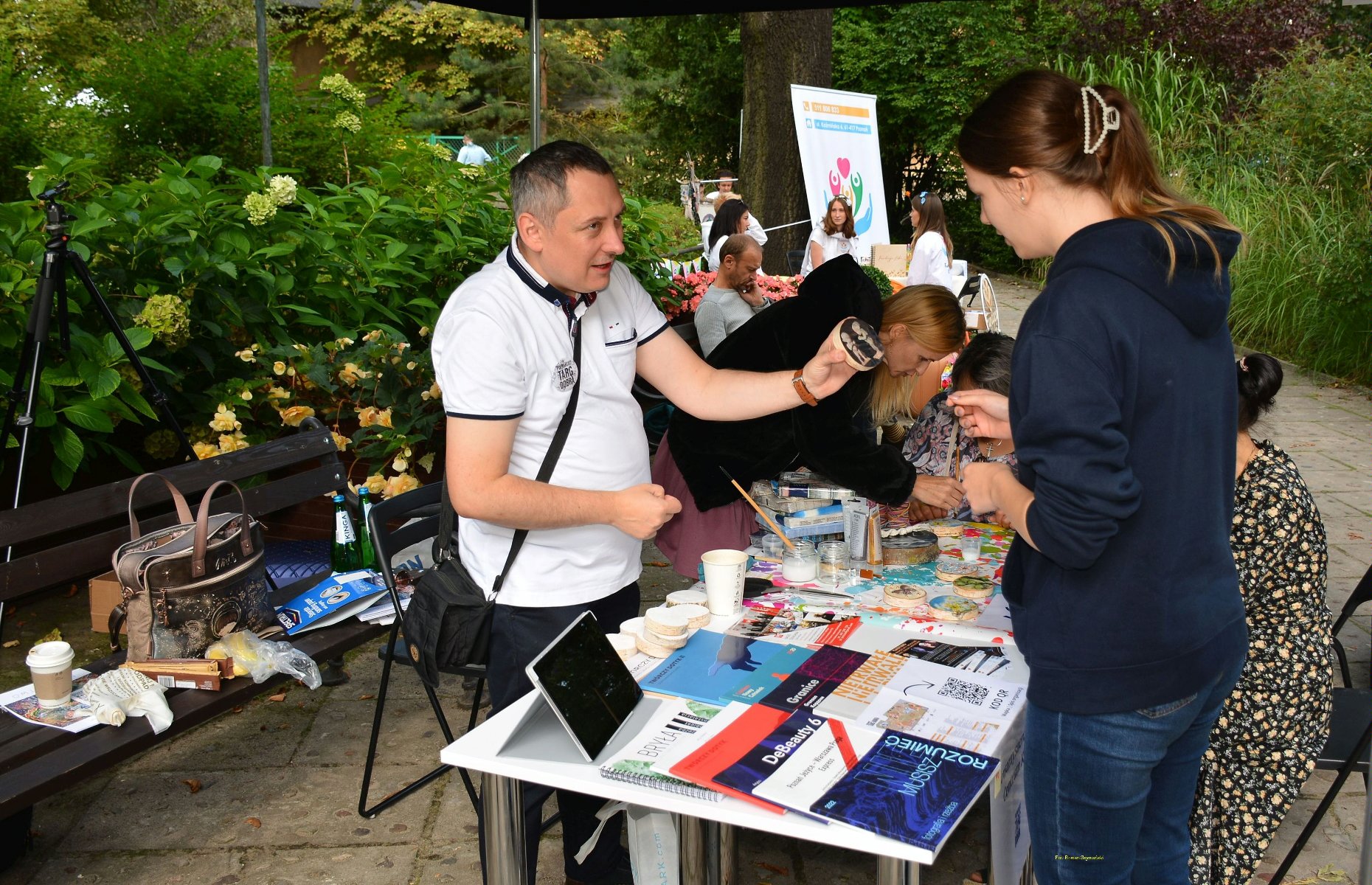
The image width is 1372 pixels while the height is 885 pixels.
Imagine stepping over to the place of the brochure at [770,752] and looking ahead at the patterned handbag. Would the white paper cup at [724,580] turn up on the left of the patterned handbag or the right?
right

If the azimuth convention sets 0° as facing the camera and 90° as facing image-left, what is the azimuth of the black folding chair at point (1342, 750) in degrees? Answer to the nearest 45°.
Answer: approximately 90°

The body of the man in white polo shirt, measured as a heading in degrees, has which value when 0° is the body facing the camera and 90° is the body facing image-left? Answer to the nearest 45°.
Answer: approximately 315°

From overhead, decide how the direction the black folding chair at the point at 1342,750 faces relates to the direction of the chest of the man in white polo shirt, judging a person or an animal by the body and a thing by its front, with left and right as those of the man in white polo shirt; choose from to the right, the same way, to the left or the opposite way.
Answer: the opposite way

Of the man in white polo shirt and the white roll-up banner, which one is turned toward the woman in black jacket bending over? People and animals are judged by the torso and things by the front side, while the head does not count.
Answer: the white roll-up banner

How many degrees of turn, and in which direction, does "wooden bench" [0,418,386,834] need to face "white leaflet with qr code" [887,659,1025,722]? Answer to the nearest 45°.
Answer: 0° — it already faces it
